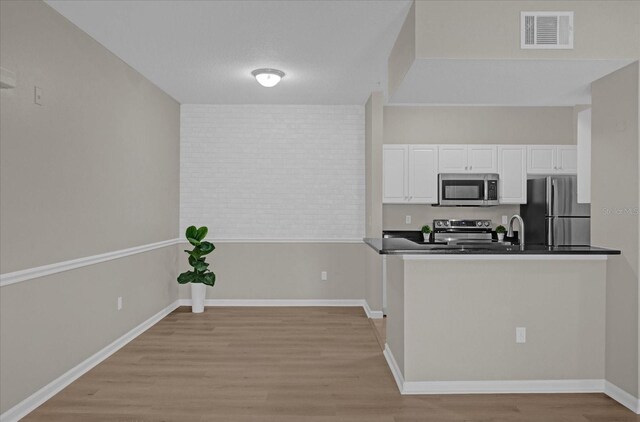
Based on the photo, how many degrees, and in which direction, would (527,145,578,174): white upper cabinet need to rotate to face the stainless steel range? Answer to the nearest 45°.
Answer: approximately 90° to its right

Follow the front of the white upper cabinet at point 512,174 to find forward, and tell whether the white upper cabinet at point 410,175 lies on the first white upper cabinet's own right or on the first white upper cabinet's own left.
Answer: on the first white upper cabinet's own right

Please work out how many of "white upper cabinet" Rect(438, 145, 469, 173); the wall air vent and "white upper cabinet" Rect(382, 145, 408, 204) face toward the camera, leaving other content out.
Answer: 3

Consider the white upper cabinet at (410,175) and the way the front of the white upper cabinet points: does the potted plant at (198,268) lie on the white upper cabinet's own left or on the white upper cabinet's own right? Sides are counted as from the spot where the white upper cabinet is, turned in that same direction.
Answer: on the white upper cabinet's own right

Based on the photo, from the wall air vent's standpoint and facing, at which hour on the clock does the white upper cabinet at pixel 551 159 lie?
The white upper cabinet is roughly at 6 o'clock from the wall air vent.

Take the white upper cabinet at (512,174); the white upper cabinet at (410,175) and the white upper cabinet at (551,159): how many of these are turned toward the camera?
3

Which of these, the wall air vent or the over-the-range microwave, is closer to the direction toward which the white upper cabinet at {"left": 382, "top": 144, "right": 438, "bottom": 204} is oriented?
the wall air vent

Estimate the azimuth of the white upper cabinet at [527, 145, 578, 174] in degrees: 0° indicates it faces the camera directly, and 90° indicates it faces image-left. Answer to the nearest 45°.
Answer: approximately 0°

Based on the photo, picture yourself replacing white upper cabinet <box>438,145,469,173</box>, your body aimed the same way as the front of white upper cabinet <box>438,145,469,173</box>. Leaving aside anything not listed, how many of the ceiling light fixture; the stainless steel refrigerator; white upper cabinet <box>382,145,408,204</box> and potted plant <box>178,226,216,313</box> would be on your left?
1
